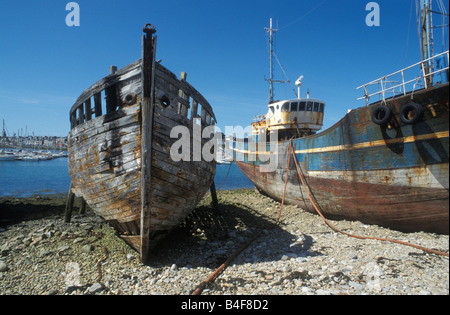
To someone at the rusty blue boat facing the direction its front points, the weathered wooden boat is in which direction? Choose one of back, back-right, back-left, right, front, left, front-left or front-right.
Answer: right

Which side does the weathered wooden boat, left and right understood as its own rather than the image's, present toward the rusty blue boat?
left

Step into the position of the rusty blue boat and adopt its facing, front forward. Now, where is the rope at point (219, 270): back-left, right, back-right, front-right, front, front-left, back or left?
right

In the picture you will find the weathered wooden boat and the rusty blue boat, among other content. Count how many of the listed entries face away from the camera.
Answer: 0

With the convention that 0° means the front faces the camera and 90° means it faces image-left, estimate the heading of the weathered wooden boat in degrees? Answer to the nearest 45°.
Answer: approximately 0°
